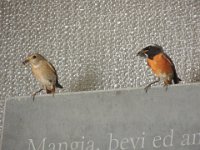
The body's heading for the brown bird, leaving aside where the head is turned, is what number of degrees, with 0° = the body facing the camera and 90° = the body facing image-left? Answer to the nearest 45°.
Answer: approximately 45°
